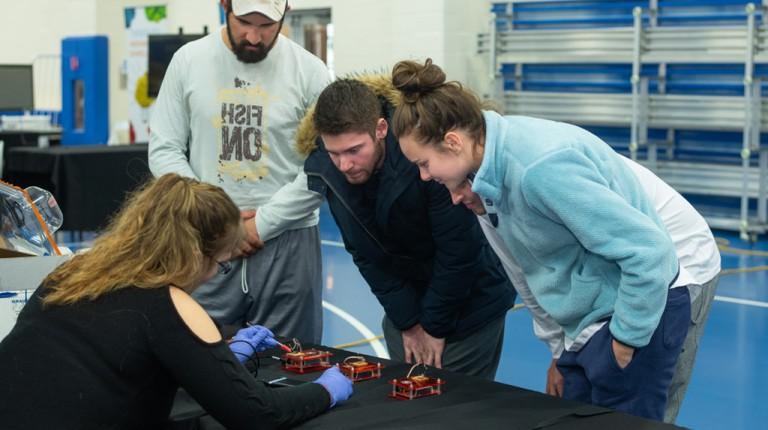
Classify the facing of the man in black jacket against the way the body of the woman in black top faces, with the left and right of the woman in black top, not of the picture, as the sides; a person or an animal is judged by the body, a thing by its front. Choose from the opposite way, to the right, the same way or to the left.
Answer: the opposite way

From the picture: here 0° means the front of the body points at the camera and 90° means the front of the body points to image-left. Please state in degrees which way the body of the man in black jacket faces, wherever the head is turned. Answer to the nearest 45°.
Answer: approximately 45°

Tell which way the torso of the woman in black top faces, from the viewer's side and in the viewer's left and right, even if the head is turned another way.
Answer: facing away from the viewer and to the right of the viewer

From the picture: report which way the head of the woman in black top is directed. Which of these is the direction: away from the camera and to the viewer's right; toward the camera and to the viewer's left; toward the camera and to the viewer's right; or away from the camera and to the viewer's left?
away from the camera and to the viewer's right

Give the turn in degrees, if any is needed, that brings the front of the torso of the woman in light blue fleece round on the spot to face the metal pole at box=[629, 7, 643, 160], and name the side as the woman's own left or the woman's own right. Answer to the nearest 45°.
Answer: approximately 90° to the woman's own right

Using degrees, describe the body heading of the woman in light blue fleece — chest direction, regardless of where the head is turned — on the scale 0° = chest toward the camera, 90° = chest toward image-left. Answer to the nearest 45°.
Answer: approximately 90°

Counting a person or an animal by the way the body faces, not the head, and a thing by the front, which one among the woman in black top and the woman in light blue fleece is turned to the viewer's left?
the woman in light blue fleece

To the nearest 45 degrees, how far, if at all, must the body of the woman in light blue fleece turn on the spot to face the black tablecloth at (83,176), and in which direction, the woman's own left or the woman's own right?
approximately 45° to the woman's own right

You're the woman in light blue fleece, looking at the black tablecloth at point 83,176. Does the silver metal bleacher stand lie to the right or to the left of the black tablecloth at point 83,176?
right

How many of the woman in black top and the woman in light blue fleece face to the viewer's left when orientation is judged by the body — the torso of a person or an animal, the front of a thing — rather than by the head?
1

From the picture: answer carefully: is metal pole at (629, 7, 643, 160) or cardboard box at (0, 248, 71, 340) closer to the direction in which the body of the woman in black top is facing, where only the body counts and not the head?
the metal pole
